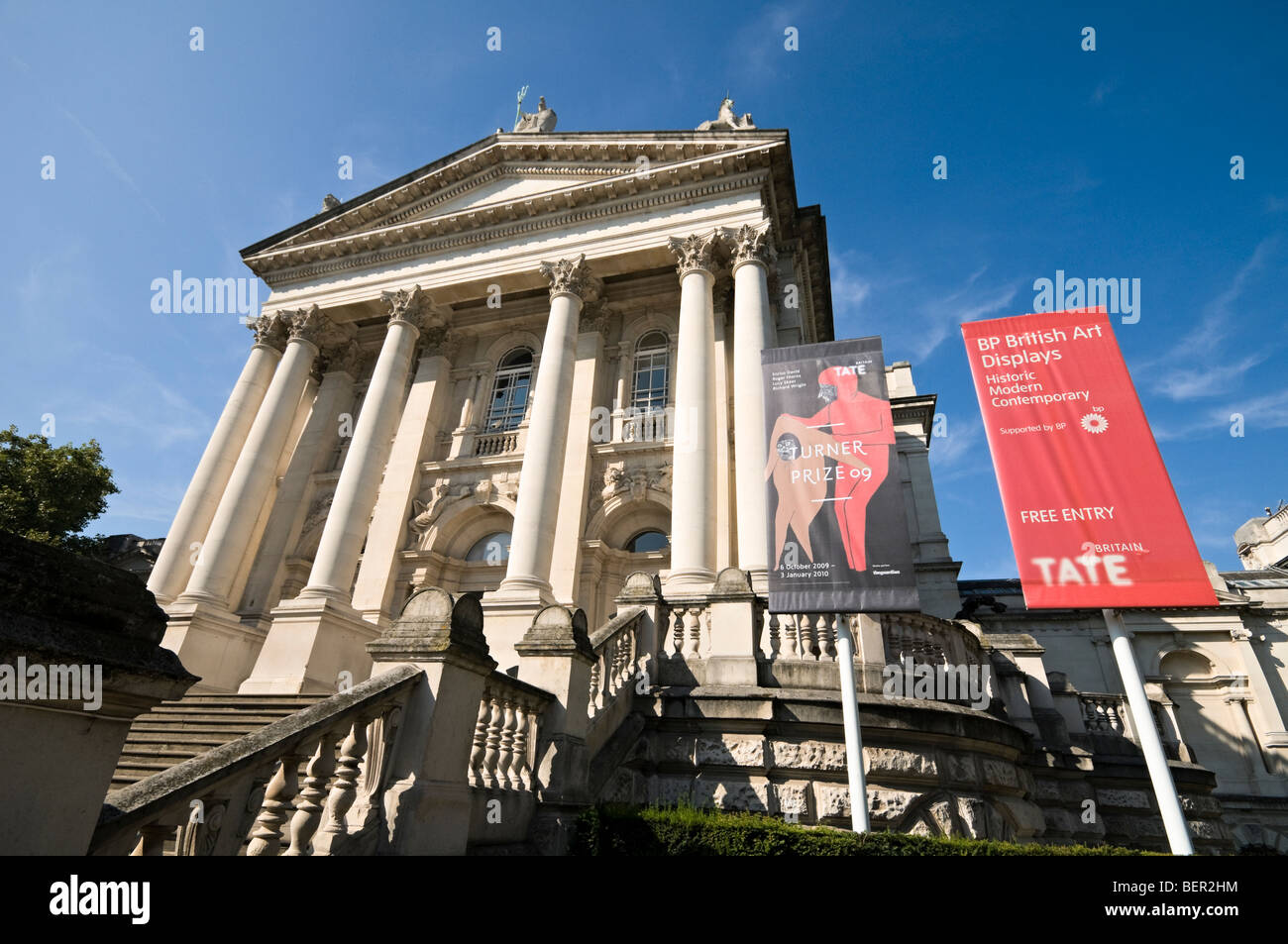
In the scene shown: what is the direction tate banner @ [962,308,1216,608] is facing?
toward the camera

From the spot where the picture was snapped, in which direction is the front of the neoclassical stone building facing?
facing the viewer and to the left of the viewer

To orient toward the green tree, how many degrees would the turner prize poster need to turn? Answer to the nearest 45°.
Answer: approximately 90° to its right

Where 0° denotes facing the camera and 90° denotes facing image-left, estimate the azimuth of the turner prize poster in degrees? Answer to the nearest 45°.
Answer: approximately 0°

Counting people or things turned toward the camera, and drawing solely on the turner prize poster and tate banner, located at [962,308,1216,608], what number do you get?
2

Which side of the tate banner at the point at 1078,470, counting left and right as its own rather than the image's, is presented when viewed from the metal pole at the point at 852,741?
right

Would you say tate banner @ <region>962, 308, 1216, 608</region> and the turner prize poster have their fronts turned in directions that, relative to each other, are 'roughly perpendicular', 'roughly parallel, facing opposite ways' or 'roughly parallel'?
roughly parallel

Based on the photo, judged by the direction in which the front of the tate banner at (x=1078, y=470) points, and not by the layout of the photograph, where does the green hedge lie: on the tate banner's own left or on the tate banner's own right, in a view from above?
on the tate banner's own right

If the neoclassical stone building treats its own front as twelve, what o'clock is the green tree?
The green tree is roughly at 2 o'clock from the neoclassical stone building.

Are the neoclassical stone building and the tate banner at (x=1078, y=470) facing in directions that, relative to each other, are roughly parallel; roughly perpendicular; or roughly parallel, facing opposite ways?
roughly parallel
